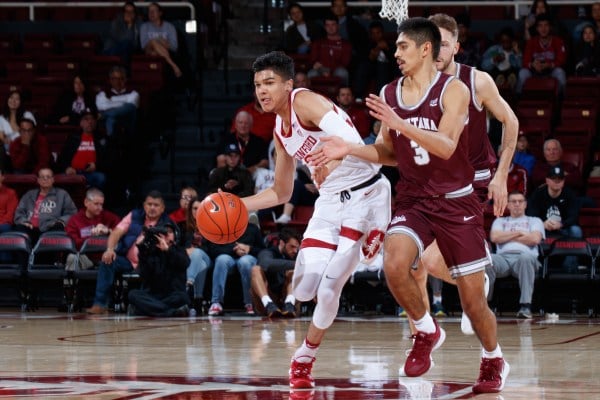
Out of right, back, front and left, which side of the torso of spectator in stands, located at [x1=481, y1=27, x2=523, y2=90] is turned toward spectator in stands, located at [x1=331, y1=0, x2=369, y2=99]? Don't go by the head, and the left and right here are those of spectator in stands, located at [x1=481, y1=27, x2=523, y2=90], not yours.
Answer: right

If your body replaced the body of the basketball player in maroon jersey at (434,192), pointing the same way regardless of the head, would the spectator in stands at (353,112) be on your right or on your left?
on your right

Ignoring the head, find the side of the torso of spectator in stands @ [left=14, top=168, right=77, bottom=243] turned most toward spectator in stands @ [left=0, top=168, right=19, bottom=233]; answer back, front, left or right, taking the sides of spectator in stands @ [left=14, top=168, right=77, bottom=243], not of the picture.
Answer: right

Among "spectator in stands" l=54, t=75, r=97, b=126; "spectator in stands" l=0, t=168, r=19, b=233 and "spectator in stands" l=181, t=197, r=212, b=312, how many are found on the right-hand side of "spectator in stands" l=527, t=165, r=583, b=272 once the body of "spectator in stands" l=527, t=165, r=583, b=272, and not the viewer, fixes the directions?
3

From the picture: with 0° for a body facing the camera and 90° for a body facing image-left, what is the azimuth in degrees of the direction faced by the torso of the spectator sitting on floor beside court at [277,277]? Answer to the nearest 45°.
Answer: approximately 315°

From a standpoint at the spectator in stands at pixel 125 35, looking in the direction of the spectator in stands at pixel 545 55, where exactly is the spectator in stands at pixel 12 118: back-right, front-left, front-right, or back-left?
back-right

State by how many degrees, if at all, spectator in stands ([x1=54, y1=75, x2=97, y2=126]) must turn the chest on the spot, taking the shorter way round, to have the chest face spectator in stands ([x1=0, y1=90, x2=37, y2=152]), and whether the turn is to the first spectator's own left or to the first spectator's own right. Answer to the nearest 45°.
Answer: approximately 90° to the first spectator's own right

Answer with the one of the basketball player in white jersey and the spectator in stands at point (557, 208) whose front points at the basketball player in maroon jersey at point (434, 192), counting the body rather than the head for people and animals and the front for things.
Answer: the spectator in stands

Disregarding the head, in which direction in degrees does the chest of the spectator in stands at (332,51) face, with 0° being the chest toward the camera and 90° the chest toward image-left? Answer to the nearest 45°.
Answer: approximately 0°

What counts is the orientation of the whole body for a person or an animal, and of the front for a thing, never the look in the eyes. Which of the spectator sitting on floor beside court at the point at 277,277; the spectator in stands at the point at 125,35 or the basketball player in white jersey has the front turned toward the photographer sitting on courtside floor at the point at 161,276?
the spectator in stands at the point at 125,35

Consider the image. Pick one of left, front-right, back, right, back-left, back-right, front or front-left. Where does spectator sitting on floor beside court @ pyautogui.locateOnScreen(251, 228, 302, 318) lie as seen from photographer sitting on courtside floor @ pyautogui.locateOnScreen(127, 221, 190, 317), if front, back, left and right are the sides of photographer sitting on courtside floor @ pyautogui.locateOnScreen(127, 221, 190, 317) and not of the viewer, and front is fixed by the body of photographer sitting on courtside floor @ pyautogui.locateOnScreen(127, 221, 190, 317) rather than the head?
back-left
